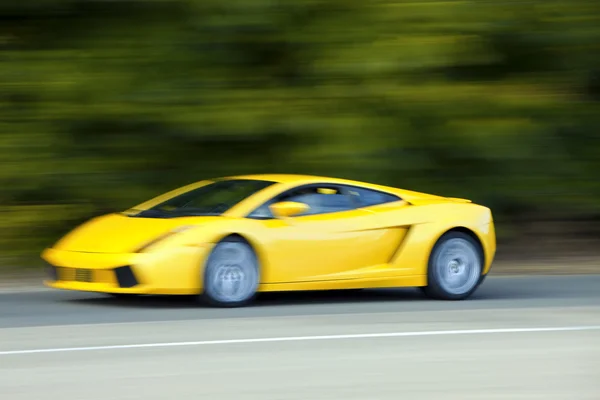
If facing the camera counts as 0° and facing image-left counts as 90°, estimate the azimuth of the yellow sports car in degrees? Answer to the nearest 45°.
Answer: approximately 45°
